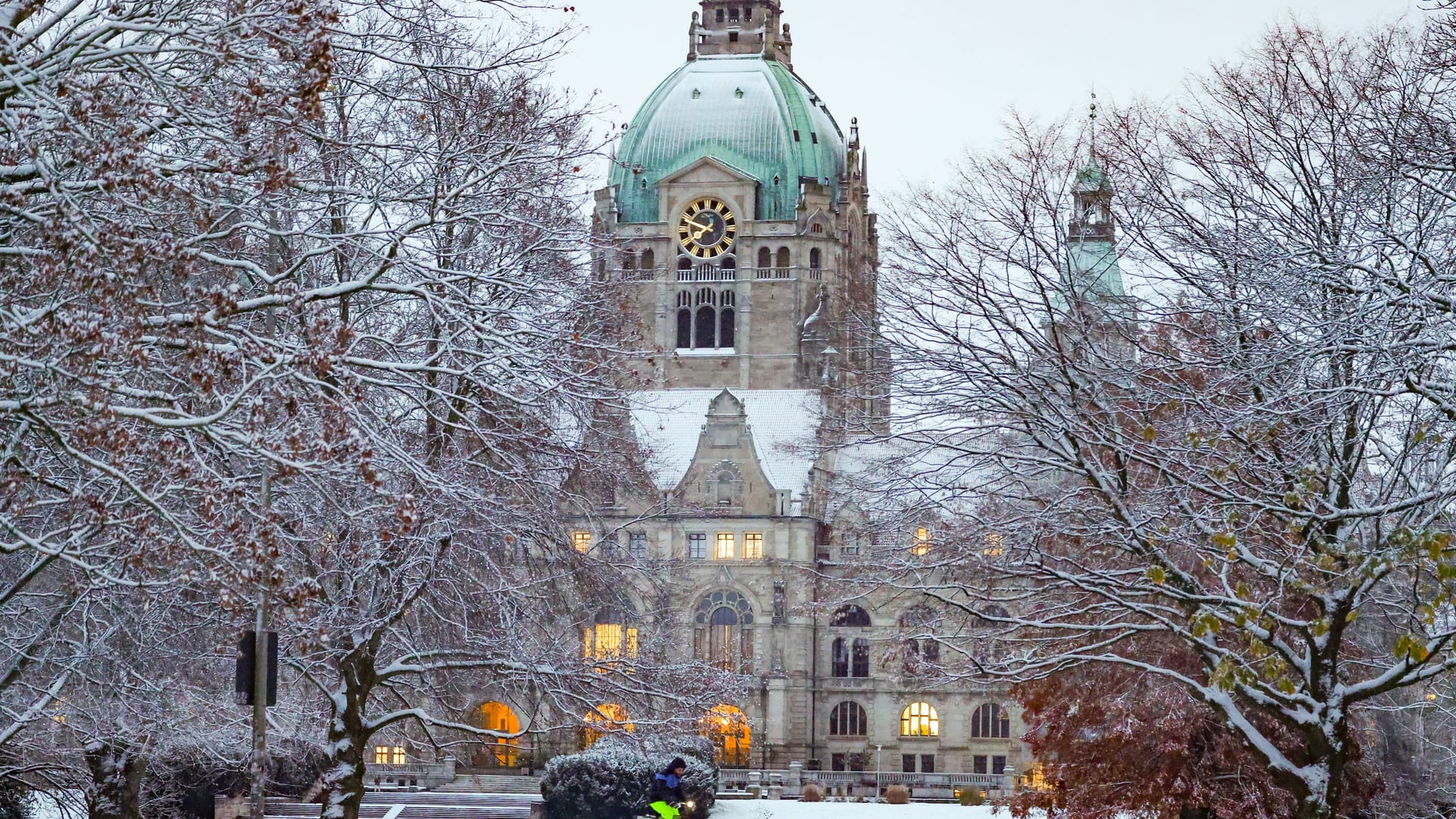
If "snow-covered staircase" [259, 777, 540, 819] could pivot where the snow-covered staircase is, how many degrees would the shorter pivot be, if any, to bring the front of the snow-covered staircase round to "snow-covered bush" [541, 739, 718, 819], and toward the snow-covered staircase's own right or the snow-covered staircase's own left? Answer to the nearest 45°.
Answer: approximately 45° to the snow-covered staircase's own left

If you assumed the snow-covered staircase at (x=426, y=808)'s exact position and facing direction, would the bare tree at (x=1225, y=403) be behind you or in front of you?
in front

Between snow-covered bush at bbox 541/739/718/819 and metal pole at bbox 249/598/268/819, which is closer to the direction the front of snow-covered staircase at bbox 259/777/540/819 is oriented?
the metal pole

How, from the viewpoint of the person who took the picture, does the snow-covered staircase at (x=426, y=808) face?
facing the viewer

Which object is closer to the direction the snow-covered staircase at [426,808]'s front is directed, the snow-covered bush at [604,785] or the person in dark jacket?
the person in dark jacket
